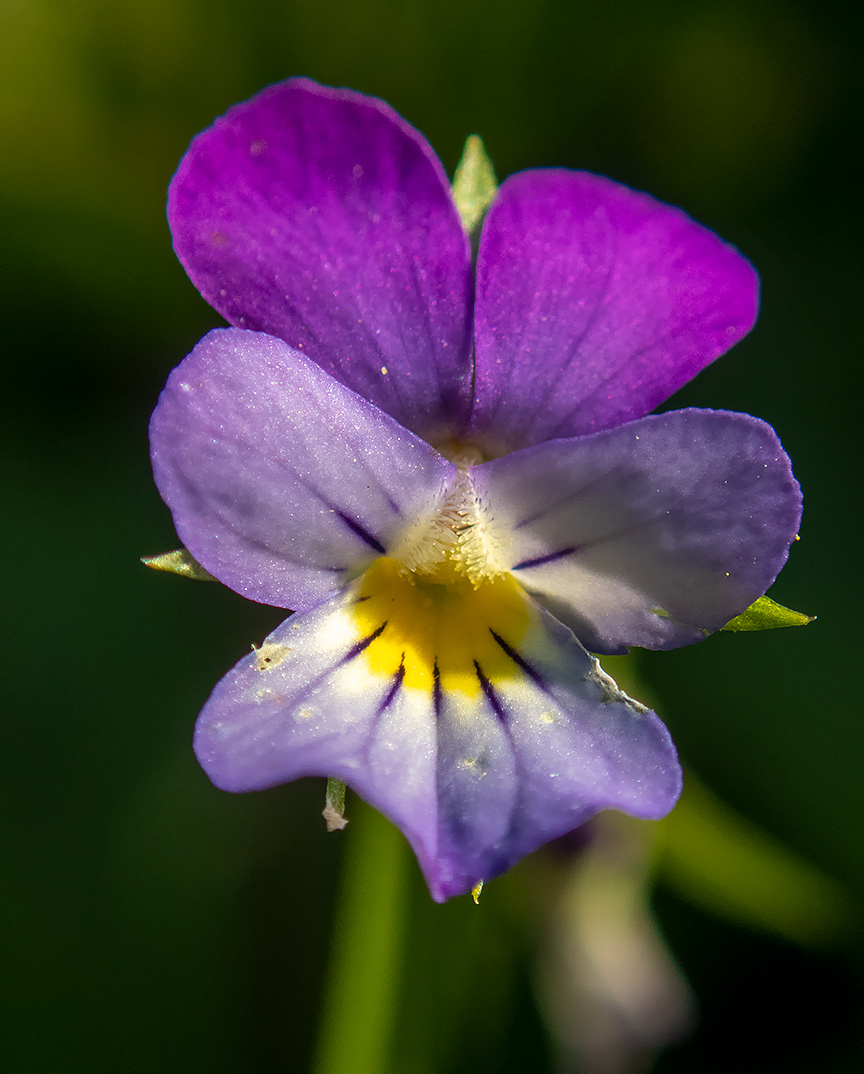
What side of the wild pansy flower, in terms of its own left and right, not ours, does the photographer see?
front
